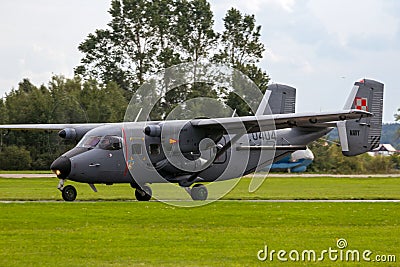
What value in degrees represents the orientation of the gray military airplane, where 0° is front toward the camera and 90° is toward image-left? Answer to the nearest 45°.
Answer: approximately 45°
